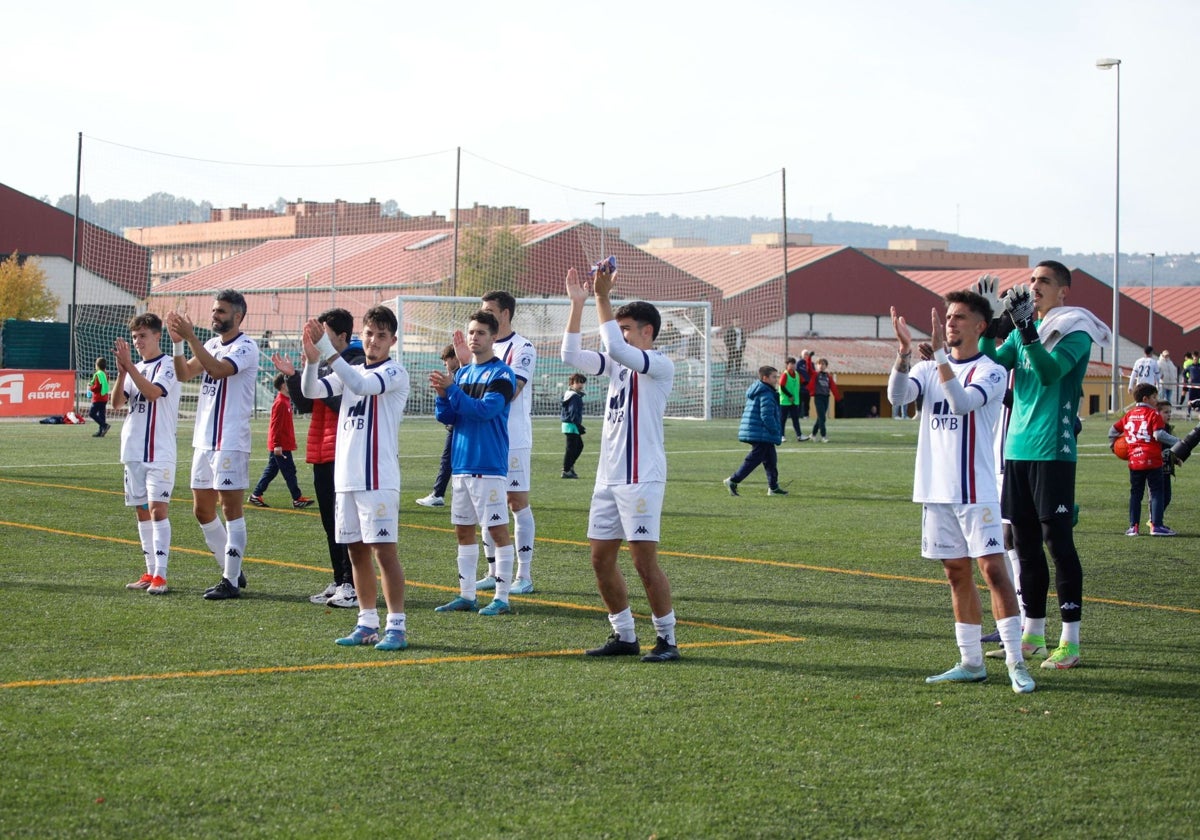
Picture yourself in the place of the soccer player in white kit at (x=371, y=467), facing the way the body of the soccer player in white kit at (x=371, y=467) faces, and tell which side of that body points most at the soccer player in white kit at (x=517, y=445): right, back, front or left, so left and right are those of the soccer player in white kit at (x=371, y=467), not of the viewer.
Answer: back

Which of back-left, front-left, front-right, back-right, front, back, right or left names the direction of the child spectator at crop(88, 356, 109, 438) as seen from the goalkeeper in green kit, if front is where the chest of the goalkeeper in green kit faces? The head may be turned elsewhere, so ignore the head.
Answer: right

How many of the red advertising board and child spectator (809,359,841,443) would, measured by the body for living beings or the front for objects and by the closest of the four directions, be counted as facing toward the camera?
2

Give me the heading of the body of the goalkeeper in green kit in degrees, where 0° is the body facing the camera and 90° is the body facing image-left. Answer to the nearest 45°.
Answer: approximately 45°

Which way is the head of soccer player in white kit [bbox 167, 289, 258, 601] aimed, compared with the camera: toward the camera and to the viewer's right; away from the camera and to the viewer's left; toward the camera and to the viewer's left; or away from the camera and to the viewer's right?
toward the camera and to the viewer's left

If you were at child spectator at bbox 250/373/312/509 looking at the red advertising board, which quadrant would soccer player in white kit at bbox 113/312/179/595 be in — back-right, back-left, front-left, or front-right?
back-left

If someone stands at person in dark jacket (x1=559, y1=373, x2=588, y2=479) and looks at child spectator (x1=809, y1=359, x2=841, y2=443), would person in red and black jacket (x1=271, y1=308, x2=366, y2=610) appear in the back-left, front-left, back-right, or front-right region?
back-right

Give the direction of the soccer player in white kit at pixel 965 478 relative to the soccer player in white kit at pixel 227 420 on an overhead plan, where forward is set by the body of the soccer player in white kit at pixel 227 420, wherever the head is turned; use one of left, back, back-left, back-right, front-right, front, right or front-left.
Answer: left

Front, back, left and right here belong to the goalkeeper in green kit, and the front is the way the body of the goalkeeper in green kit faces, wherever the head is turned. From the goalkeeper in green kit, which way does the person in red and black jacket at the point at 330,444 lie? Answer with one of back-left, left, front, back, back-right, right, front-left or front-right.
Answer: front-right

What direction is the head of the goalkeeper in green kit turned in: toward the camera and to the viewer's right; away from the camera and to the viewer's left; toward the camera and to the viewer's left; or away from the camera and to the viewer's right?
toward the camera and to the viewer's left

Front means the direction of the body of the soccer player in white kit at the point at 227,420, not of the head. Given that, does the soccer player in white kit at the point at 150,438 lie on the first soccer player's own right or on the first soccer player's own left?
on the first soccer player's own right

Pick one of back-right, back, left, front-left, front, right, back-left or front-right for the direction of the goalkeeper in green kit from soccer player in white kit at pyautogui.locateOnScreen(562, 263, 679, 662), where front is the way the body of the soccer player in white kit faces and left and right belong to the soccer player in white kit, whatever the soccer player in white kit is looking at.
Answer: back-left
